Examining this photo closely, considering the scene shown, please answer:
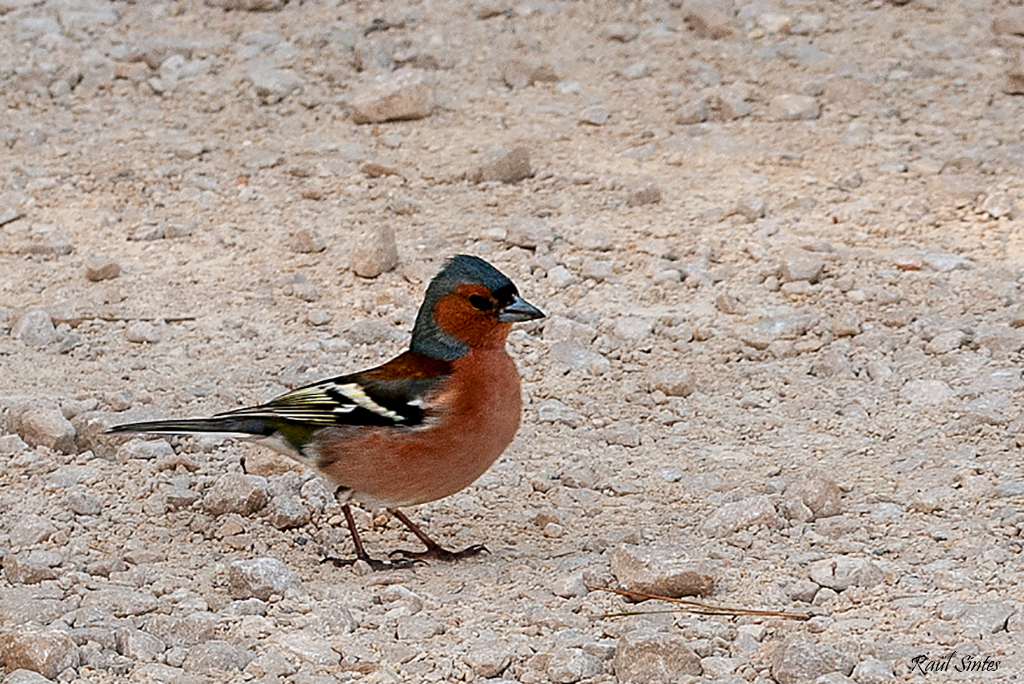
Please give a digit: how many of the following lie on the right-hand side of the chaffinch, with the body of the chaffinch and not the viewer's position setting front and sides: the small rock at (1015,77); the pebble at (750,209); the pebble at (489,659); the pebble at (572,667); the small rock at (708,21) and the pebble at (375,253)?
2

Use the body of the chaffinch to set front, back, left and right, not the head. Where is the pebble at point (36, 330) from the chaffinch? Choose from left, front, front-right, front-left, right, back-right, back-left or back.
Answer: back-left

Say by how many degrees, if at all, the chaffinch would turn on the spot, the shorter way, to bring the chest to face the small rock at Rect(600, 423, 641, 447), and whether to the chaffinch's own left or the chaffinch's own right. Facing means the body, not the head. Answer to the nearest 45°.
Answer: approximately 45° to the chaffinch's own left

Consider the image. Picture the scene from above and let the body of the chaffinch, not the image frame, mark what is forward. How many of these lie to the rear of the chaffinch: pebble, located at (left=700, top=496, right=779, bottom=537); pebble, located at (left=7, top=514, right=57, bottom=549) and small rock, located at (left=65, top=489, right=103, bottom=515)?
2

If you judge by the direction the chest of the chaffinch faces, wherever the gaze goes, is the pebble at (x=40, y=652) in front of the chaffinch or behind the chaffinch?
behind

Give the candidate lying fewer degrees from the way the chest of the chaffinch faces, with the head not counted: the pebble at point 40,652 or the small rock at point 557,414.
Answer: the small rock

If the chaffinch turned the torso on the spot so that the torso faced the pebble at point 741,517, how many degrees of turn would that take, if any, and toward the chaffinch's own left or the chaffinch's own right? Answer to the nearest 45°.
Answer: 0° — it already faces it

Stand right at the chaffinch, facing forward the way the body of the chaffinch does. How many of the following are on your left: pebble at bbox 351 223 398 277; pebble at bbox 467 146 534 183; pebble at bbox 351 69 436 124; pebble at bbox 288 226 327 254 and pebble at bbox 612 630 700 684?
4

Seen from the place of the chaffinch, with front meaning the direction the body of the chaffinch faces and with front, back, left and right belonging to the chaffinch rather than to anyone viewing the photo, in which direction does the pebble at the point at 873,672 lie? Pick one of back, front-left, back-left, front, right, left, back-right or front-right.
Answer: front-right

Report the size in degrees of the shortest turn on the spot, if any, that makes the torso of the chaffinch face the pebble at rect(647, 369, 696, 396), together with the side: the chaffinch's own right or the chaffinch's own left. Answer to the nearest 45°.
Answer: approximately 45° to the chaffinch's own left

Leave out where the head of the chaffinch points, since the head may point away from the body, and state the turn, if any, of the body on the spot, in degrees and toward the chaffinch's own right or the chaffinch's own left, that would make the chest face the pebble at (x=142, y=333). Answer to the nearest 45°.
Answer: approximately 135° to the chaffinch's own left

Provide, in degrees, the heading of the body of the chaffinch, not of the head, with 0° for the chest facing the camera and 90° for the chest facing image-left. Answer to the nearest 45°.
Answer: approximately 270°
